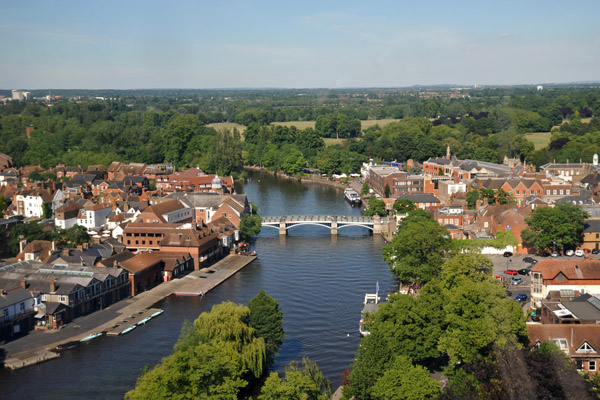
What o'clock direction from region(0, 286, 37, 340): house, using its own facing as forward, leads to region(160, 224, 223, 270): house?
region(160, 224, 223, 270): house is roughly at 9 o'clock from region(0, 286, 37, 340): house.

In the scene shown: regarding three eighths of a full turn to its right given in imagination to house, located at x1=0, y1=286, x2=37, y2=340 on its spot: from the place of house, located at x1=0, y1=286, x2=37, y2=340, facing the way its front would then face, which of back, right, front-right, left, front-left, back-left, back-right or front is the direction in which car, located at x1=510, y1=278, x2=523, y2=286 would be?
back

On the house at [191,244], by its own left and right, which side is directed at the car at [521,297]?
front

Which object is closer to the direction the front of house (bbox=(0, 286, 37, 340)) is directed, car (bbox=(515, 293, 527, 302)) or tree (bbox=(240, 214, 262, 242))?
the car

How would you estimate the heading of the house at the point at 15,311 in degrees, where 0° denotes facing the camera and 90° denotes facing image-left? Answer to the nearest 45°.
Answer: approximately 315°

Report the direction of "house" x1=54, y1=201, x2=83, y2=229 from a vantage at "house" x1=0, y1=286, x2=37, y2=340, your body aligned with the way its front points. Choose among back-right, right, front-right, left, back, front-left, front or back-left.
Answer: back-left

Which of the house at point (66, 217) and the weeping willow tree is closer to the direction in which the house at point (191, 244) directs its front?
the weeping willow tree

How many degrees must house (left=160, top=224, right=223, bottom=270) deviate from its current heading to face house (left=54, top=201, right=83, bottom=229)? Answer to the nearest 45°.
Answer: approximately 180°

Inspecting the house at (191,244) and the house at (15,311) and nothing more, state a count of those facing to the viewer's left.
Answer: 0

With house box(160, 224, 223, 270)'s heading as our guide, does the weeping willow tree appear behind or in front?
in front

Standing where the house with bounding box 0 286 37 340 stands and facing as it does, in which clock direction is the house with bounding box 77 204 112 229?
the house with bounding box 77 204 112 229 is roughly at 8 o'clock from the house with bounding box 0 286 37 340.

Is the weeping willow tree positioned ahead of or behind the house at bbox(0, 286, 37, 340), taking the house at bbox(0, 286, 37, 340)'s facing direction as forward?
ahead
